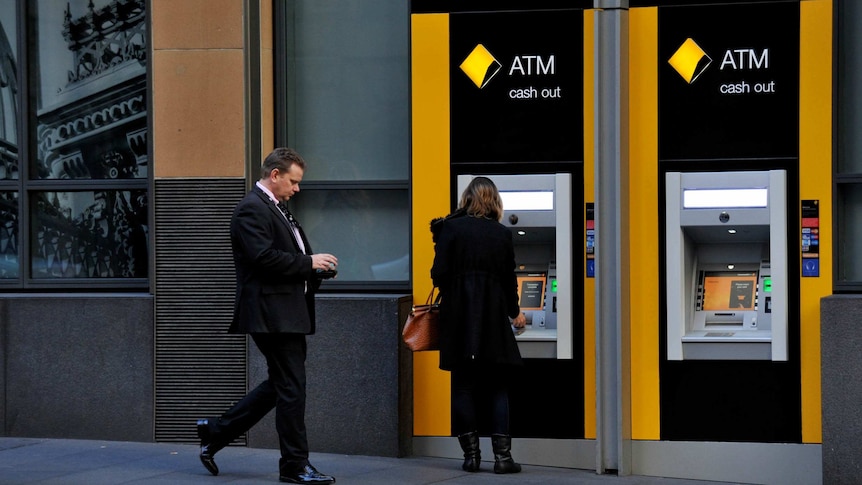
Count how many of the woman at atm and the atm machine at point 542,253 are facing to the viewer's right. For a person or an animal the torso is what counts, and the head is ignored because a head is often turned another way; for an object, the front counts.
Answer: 0

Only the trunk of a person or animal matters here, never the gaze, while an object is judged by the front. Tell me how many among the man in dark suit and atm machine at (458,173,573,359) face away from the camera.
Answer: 0

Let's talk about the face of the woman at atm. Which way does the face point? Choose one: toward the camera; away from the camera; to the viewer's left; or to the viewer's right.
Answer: away from the camera

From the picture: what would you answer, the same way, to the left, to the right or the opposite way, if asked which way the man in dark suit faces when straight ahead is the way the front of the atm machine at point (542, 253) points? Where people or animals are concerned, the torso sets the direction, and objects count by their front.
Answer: to the left

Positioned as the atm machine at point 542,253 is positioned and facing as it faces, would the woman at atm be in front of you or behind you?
in front

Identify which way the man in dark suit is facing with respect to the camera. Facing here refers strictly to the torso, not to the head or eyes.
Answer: to the viewer's right

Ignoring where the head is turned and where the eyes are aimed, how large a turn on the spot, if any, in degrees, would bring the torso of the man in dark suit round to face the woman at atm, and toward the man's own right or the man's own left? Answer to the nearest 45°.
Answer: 0° — they already face them

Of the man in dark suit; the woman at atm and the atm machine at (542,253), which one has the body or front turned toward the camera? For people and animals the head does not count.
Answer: the atm machine

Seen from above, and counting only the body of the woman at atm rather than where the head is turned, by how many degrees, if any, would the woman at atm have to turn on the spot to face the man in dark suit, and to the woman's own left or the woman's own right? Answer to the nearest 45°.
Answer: approximately 135° to the woman's own left

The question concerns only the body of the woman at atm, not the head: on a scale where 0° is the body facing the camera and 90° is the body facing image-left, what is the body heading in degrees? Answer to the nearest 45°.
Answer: approximately 180°

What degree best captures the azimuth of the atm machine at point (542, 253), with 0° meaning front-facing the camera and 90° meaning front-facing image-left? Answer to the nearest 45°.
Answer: approximately 0°

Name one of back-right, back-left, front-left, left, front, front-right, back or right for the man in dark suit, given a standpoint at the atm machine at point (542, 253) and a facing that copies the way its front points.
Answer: front-right

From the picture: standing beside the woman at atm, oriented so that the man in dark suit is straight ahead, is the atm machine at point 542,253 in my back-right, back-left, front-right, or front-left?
back-right
